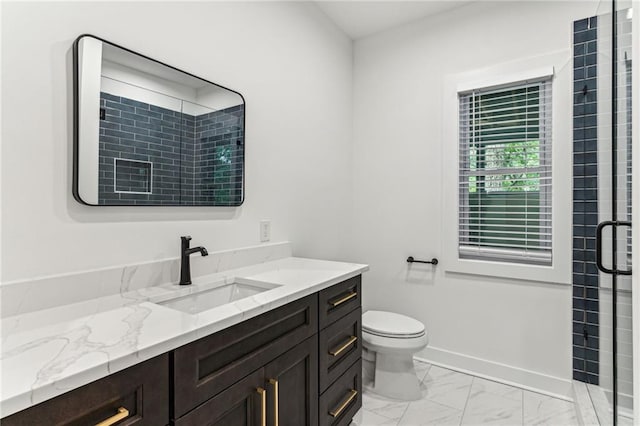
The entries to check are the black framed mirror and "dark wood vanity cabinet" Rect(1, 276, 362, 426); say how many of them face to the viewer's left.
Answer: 0

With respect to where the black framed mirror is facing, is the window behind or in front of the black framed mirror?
in front

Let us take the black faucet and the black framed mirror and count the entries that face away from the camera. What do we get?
0

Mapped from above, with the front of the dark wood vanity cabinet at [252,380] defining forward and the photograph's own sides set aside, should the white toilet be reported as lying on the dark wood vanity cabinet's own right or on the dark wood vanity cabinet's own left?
on the dark wood vanity cabinet's own left

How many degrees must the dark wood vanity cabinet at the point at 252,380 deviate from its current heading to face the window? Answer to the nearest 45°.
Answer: approximately 45° to its left

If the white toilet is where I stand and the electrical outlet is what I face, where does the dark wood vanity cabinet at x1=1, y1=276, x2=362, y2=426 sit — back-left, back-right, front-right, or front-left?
front-left

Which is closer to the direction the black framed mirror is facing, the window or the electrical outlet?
the window

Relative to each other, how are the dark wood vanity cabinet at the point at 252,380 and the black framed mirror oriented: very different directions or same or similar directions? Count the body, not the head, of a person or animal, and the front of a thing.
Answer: same or similar directions

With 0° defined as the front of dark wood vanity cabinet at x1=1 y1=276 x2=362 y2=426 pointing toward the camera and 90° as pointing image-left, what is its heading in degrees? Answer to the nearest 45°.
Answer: approximately 315°

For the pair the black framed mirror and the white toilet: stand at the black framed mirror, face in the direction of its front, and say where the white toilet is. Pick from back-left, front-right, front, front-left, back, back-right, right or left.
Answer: front-left

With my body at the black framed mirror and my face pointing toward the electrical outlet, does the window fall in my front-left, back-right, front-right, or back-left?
front-right

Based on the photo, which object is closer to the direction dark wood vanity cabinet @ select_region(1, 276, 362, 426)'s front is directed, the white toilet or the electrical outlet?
the white toilet

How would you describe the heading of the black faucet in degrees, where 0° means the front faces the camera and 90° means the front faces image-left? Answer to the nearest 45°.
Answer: approximately 315°

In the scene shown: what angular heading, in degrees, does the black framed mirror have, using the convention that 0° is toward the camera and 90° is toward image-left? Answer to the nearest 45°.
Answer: approximately 315°

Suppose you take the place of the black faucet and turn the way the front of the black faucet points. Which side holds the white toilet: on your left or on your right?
on your left
